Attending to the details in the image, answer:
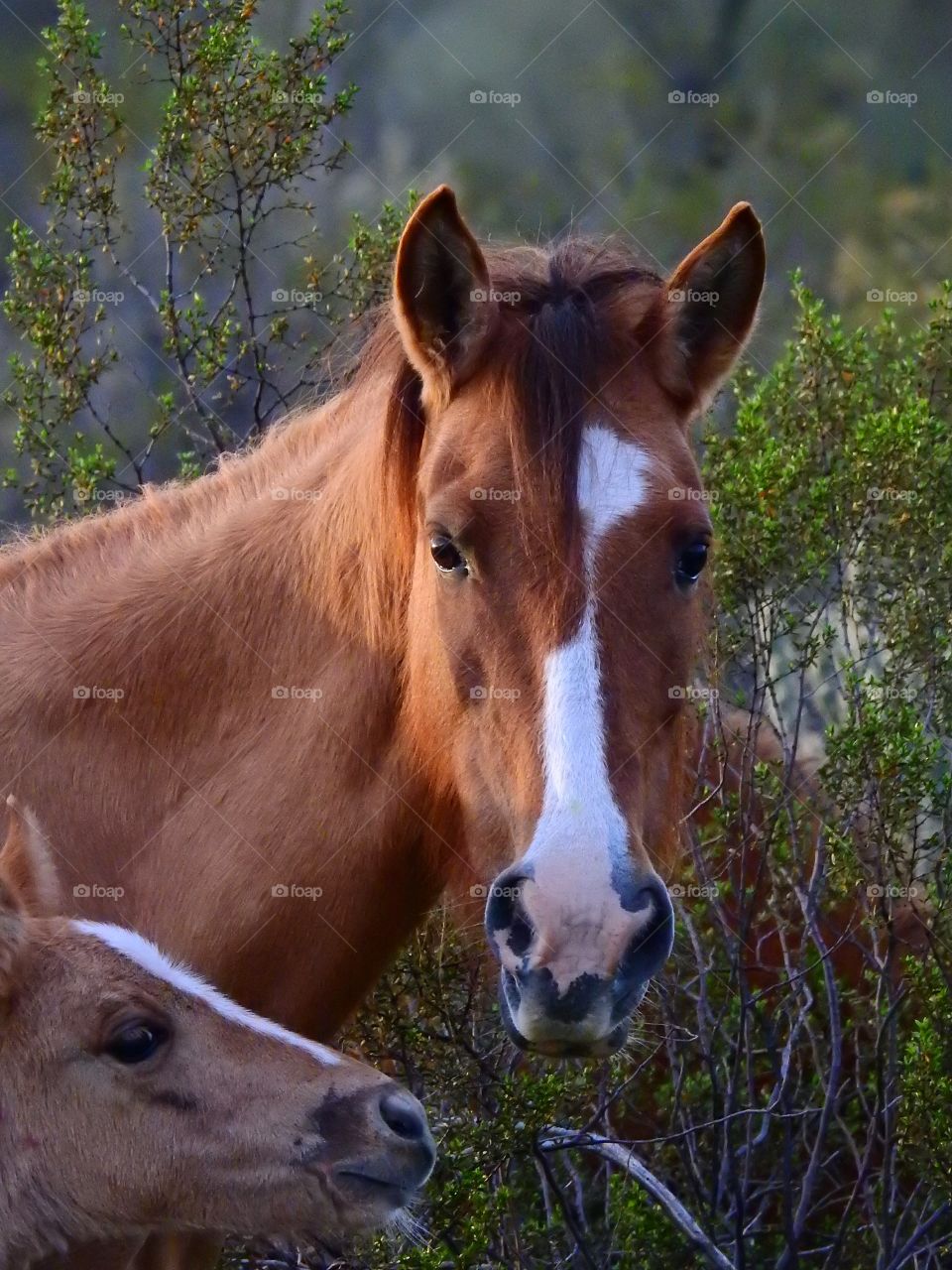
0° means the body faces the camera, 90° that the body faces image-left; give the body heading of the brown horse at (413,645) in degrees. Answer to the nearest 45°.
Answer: approximately 315°
